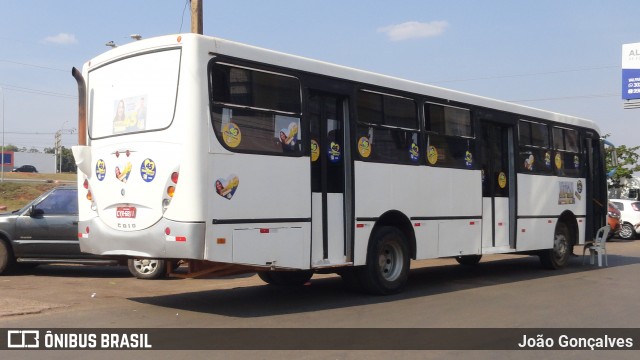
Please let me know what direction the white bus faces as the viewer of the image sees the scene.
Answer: facing away from the viewer and to the right of the viewer

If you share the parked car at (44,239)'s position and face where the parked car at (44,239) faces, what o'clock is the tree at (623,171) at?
The tree is roughly at 5 o'clock from the parked car.

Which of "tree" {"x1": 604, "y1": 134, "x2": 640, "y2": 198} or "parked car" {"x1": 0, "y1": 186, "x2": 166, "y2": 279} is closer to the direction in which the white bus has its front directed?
the tree

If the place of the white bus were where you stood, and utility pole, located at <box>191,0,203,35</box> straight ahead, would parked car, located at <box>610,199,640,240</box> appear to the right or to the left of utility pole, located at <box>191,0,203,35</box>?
right

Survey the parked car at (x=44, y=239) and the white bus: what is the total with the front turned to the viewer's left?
1

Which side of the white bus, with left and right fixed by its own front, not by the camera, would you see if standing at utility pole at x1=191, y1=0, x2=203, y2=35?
left

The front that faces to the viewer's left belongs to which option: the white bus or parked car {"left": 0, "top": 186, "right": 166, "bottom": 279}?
the parked car

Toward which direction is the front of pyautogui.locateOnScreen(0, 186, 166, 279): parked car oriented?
to the viewer's left

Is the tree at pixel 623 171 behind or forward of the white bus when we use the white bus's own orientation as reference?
forward

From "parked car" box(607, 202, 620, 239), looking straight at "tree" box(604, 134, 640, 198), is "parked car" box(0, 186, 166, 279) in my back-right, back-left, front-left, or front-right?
back-left

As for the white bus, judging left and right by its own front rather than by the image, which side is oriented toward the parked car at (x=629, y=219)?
front

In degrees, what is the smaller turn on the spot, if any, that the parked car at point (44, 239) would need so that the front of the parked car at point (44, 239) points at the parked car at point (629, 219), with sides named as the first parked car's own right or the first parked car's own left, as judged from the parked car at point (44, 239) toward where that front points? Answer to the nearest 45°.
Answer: approximately 180°
